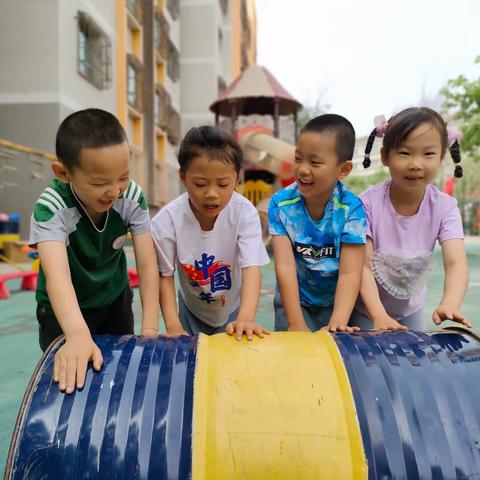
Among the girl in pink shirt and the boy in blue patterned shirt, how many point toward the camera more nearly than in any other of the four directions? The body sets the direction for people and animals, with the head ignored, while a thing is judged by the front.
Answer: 2

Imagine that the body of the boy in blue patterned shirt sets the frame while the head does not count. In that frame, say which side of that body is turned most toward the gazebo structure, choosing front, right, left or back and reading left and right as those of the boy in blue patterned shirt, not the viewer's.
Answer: back

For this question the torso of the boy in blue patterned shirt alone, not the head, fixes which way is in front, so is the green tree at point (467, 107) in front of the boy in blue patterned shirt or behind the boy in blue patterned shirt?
behind

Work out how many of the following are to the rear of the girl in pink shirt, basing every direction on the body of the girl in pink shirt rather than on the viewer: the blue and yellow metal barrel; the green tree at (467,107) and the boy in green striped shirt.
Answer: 1

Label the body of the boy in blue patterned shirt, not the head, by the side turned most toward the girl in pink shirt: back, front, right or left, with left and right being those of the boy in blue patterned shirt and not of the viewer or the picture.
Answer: left

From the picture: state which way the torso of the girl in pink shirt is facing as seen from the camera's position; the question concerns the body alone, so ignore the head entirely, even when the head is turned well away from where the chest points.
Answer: toward the camera

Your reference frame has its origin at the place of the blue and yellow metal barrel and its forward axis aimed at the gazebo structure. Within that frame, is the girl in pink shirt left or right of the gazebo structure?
right

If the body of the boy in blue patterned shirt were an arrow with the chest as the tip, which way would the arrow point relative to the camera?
toward the camera

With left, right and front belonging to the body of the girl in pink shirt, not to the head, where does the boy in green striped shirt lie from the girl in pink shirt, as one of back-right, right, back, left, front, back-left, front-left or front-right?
front-right
